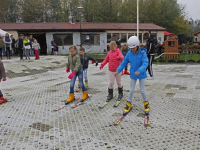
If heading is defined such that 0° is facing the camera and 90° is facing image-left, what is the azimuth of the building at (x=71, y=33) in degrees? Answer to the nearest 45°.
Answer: approximately 0°

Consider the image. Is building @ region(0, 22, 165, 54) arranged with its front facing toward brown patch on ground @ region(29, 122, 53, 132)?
yes
